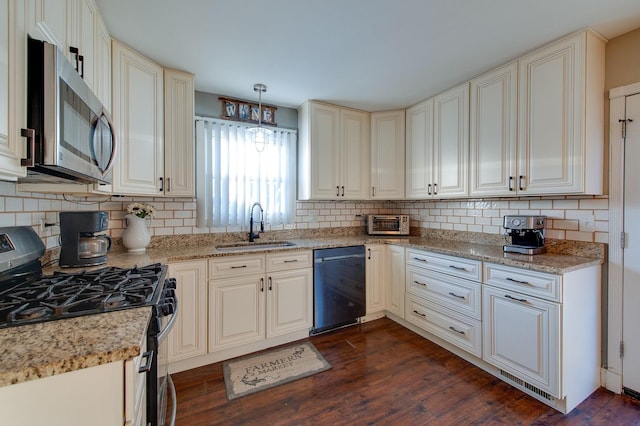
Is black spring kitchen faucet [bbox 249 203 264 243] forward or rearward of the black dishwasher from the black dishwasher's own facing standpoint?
rearward

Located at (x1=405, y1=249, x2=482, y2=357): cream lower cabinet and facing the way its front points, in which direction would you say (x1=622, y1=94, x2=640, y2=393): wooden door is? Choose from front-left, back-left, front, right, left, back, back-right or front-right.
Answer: back-left

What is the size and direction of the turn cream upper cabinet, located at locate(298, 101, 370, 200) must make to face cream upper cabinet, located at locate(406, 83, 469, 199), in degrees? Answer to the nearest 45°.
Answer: approximately 45° to its left

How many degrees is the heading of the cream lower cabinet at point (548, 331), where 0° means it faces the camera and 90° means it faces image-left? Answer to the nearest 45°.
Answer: approximately 45°

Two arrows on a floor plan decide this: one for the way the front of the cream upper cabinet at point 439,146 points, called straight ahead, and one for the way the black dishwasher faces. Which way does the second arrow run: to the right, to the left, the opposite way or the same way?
to the left

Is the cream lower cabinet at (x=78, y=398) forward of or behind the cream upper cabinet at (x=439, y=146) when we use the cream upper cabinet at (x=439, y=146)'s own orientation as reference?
forward

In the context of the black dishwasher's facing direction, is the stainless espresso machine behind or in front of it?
in front

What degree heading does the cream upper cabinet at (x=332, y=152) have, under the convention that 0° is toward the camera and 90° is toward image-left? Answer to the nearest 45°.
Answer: approximately 315°

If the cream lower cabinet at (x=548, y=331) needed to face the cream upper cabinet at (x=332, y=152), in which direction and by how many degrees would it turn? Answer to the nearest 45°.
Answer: approximately 45° to its right

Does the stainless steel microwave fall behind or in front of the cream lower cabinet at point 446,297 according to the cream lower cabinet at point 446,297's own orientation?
in front

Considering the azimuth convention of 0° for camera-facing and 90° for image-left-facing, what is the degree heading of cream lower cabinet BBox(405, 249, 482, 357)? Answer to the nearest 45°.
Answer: approximately 45°

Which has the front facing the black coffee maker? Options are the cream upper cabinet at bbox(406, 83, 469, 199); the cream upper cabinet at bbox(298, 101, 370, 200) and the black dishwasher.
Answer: the cream upper cabinet at bbox(406, 83, 469, 199)

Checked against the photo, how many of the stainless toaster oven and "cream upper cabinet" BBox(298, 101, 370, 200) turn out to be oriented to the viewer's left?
0
